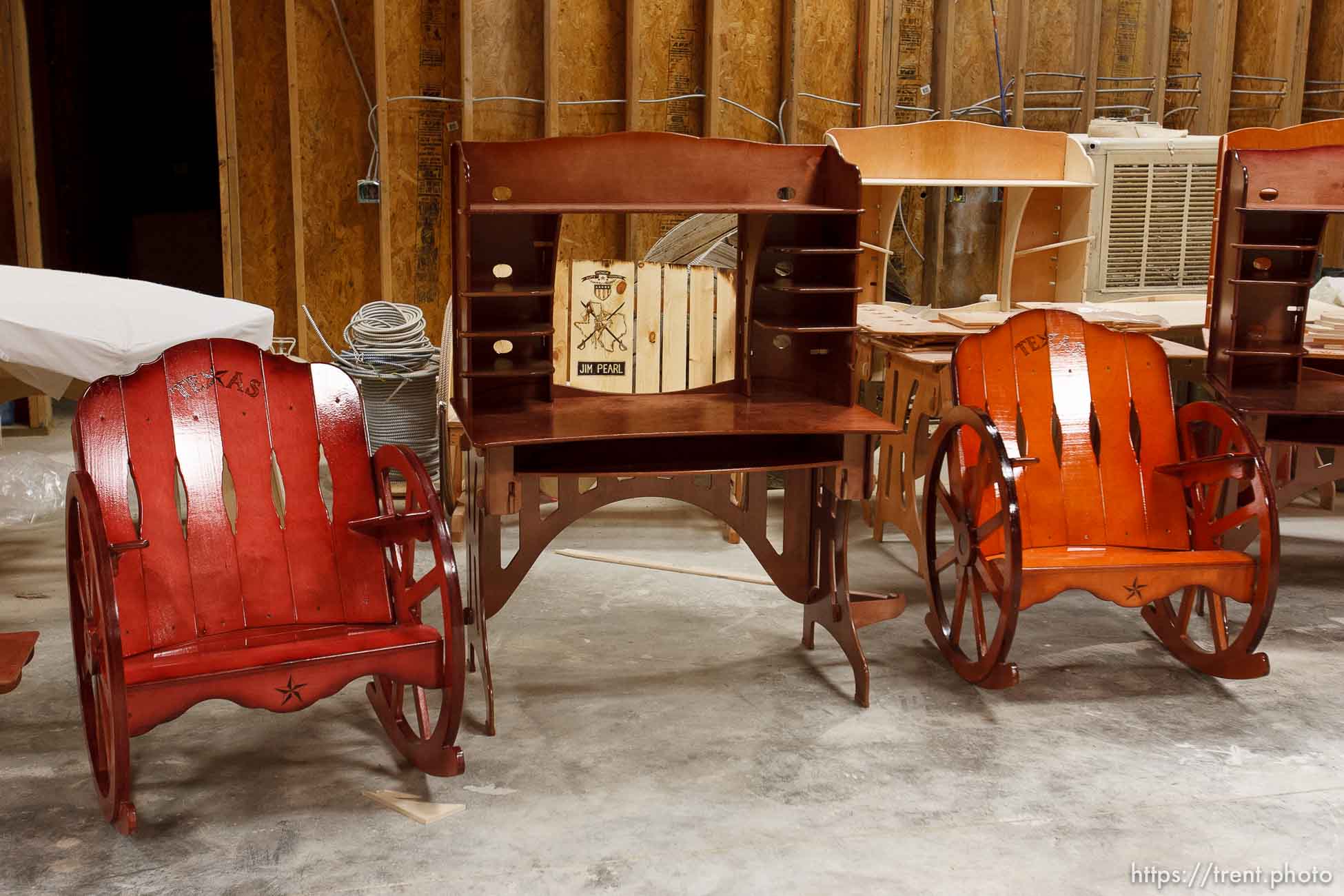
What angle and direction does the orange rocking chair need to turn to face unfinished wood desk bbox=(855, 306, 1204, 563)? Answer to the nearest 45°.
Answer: approximately 180°

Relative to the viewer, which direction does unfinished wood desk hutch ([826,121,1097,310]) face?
toward the camera

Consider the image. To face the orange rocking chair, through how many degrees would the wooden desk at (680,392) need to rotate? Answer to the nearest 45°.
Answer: approximately 90° to its left

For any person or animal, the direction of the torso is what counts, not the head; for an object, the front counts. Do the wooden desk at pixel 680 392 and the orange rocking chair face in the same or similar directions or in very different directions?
same or similar directions

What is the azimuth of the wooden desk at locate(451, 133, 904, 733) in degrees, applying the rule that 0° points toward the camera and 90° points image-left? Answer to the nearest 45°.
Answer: approximately 0°

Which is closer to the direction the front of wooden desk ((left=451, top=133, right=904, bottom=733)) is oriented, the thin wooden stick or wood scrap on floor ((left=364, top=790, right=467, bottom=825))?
the wood scrap on floor

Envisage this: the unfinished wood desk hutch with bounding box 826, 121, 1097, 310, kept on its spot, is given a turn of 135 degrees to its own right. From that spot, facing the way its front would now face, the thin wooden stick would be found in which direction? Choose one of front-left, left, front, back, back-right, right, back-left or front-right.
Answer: left

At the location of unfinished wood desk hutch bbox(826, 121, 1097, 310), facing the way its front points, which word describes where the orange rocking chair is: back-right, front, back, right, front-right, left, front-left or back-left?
front

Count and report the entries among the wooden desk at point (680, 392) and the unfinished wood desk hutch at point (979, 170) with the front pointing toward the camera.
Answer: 2

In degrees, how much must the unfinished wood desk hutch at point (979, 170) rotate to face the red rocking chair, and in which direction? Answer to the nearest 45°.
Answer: approximately 45° to its right

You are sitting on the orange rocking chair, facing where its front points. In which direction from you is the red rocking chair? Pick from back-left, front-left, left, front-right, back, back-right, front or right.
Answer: right

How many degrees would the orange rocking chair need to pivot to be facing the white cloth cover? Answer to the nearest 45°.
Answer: approximately 135° to its right

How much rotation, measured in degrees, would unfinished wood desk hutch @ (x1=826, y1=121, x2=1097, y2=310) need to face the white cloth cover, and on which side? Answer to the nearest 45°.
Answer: approximately 45° to its right

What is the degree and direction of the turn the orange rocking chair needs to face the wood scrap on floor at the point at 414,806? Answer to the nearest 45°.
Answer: approximately 90° to its right

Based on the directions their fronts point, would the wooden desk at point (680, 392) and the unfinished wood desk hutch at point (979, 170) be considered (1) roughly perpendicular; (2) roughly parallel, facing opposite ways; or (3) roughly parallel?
roughly parallel

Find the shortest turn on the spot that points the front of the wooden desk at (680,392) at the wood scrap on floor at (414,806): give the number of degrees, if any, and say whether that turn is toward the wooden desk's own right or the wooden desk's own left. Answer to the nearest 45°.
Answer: approximately 45° to the wooden desk's own right
